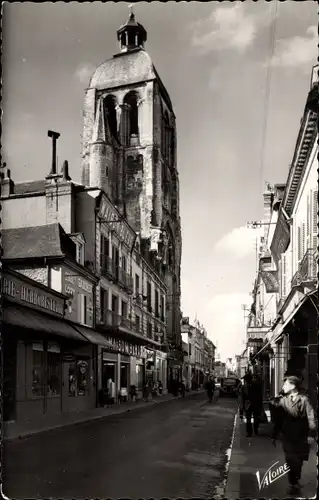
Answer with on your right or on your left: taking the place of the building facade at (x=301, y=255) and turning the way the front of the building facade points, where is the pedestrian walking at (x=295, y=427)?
on your left

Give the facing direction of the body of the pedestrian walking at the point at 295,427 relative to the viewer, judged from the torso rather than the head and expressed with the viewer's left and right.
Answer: facing the viewer

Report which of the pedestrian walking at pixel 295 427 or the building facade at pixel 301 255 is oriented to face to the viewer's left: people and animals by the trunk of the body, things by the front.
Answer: the building facade

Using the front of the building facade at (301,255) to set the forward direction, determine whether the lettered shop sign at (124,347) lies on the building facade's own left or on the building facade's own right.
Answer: on the building facade's own right

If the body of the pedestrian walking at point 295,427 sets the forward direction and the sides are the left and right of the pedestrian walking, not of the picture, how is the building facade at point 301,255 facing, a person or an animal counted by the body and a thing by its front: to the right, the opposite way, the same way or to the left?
to the right

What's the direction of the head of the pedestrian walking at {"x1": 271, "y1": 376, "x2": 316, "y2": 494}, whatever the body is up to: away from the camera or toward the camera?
toward the camera

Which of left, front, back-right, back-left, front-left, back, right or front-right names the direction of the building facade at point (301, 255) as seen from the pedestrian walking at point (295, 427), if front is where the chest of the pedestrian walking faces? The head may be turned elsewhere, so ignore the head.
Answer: back

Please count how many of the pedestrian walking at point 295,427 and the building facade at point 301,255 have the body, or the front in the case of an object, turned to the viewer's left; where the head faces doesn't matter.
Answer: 1

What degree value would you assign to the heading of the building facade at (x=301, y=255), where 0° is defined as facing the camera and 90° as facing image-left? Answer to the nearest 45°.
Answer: approximately 90°
